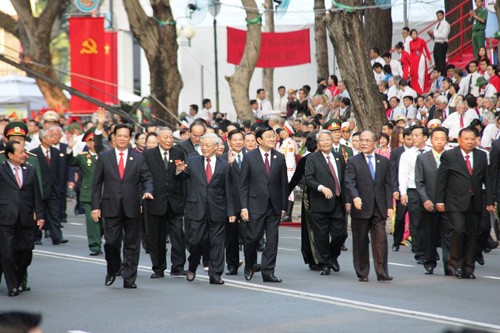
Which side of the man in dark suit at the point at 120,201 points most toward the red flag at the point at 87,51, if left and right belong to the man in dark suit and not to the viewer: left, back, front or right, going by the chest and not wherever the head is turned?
back

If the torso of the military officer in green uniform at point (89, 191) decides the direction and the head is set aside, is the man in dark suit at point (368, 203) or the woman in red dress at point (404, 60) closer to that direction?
the man in dark suit

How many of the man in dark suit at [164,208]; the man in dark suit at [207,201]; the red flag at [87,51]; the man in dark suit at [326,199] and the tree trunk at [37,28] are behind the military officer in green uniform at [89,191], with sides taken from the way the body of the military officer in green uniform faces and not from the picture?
2

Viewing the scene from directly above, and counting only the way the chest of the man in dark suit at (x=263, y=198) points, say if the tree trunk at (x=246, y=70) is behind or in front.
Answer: behind

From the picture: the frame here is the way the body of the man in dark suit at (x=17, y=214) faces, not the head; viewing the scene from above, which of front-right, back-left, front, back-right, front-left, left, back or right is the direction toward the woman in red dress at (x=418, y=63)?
back-left

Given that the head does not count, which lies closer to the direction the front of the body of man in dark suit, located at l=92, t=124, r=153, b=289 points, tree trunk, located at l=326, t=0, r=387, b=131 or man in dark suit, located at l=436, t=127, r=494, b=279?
the man in dark suit

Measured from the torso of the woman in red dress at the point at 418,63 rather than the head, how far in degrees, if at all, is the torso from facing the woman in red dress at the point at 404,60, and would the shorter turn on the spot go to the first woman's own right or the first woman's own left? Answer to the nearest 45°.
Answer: approximately 45° to the first woman's own right

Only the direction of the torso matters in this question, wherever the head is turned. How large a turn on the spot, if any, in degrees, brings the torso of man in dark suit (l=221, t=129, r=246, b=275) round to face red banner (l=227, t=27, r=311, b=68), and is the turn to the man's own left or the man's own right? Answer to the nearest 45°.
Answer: approximately 180°
